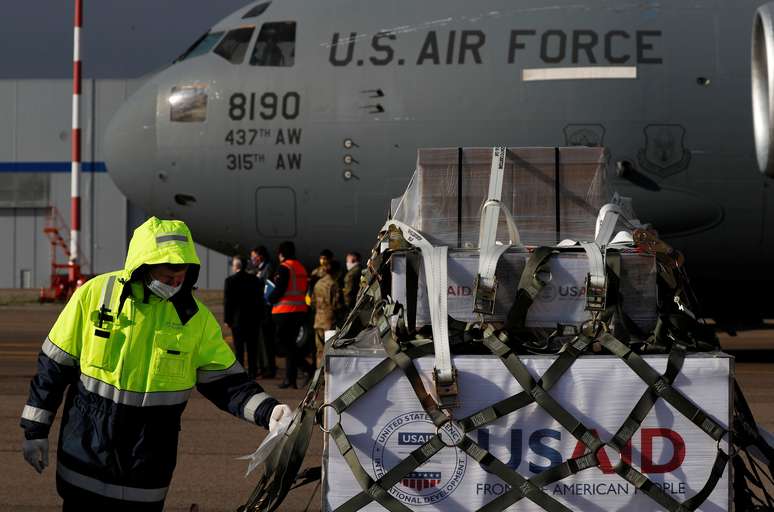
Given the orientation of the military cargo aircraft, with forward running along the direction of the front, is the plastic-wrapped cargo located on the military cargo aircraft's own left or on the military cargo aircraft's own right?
on the military cargo aircraft's own left

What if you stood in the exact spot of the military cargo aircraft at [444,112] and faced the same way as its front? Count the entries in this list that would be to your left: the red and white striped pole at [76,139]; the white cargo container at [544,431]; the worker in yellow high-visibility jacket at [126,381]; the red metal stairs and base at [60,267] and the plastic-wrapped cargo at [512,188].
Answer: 3

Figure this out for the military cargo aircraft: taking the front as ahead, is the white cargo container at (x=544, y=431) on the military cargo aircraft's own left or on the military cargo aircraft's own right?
on the military cargo aircraft's own left

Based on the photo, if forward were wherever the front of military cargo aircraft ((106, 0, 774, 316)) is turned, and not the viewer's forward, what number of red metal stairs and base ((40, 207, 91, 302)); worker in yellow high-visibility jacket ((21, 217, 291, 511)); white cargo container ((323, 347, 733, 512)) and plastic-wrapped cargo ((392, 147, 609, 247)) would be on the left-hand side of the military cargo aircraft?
3

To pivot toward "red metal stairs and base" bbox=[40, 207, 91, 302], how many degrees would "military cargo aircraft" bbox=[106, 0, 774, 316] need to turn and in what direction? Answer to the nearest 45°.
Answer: approximately 45° to its right

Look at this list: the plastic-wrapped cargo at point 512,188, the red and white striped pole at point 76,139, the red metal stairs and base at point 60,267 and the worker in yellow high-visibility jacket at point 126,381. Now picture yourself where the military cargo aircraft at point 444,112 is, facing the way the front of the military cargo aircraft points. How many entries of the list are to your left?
2

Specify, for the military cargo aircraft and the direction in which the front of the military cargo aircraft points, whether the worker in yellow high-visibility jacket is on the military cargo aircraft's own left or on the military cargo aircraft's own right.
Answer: on the military cargo aircraft's own left

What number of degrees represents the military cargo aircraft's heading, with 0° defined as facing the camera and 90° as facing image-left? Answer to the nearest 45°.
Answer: approximately 90°

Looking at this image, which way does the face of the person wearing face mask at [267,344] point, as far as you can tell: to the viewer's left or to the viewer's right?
to the viewer's left

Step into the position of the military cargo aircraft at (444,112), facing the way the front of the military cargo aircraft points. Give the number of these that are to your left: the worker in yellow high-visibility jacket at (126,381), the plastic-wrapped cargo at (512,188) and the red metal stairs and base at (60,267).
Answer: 2
